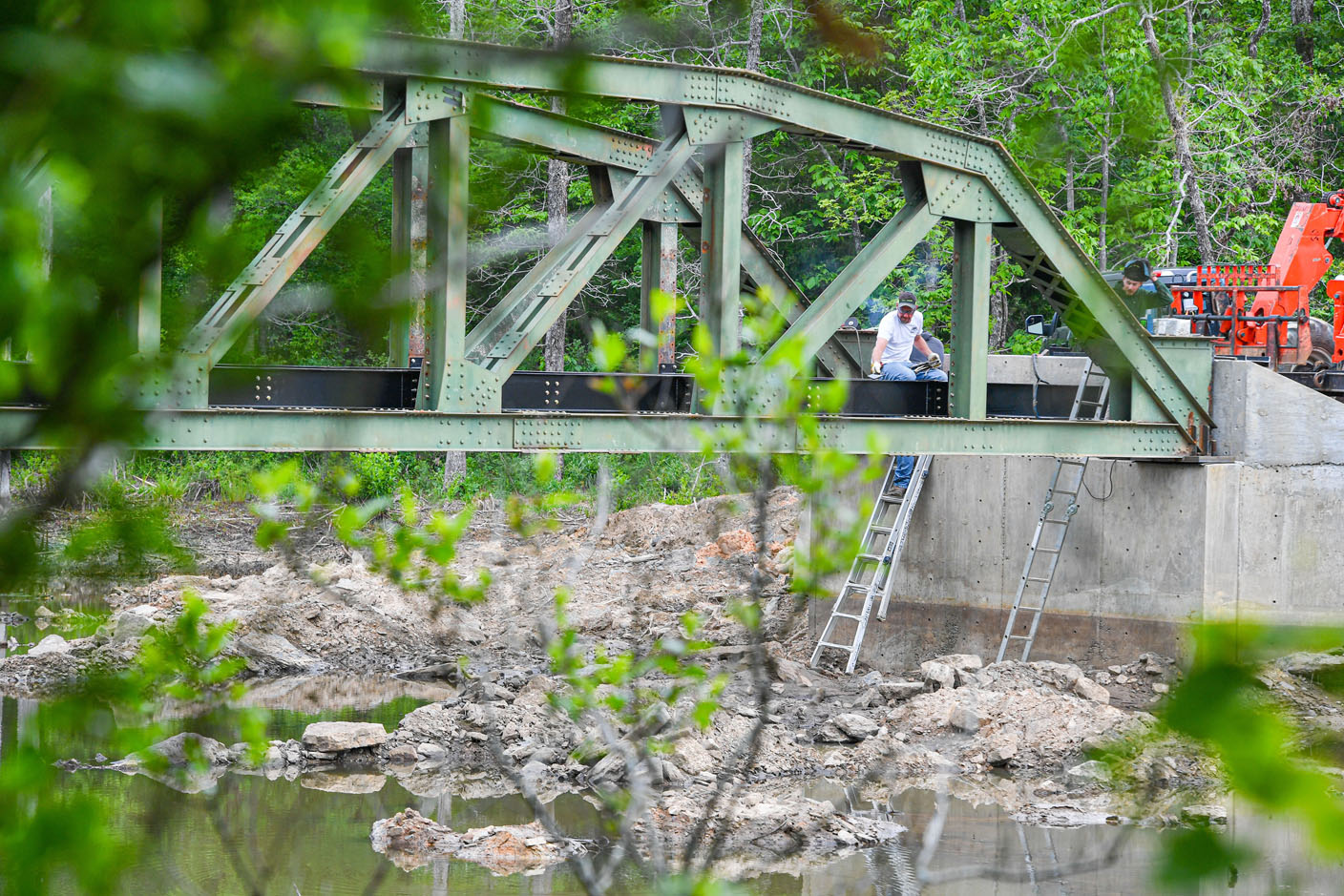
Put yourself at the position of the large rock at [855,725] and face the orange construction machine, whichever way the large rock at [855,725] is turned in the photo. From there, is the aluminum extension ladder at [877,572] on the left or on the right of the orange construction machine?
left

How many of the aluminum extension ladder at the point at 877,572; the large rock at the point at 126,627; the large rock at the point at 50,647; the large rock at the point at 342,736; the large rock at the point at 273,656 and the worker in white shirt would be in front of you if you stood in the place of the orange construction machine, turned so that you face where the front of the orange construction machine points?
6

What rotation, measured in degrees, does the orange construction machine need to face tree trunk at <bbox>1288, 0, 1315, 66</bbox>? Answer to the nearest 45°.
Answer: approximately 135° to its right

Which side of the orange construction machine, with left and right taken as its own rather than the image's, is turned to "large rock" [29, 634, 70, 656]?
front

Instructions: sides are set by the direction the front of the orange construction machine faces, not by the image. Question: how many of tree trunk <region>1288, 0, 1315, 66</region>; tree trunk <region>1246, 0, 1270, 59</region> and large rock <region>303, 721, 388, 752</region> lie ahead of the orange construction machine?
1

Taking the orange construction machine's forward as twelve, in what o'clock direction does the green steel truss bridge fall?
The green steel truss bridge is roughly at 11 o'clock from the orange construction machine.

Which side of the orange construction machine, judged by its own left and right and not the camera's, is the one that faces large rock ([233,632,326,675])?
front

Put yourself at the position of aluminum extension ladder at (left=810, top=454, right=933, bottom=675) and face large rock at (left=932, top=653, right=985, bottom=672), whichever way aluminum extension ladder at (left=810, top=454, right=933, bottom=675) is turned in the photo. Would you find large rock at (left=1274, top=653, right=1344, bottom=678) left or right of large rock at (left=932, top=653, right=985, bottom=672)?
right

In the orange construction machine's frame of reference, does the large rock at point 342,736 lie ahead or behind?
ahead

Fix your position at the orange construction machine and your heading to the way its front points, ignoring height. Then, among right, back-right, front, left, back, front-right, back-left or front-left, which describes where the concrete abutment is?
front-left

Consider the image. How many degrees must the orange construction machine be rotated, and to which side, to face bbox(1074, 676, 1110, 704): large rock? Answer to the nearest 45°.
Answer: approximately 45° to its left

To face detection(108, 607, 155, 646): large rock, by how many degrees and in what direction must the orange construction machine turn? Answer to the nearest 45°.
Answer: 0° — it already faces it

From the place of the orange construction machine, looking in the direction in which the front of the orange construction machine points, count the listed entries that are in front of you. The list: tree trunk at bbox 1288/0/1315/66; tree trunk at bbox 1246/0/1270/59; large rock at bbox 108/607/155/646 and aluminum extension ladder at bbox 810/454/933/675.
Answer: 2

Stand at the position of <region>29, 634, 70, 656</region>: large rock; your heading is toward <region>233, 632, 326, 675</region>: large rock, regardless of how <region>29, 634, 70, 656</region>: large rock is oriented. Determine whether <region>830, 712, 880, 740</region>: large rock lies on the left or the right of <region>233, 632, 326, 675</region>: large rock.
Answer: right

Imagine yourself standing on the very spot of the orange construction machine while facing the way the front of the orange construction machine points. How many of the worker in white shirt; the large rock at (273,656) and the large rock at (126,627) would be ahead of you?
3

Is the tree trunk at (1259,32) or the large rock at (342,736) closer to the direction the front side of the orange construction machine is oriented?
the large rock

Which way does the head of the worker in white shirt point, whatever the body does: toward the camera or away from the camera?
toward the camera

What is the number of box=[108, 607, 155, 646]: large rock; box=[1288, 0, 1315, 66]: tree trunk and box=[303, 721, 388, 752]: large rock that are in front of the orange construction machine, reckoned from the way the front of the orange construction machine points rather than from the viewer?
2

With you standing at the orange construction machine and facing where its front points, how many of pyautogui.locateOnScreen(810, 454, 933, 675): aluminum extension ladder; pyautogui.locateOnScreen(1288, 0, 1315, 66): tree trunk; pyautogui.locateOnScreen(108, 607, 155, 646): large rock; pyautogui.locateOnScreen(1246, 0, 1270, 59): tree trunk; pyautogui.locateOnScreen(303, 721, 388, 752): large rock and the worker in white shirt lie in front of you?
4

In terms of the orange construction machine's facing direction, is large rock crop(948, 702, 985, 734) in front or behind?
in front

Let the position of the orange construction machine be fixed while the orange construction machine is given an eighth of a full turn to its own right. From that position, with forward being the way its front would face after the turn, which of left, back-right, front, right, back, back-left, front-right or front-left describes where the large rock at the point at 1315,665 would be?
left
